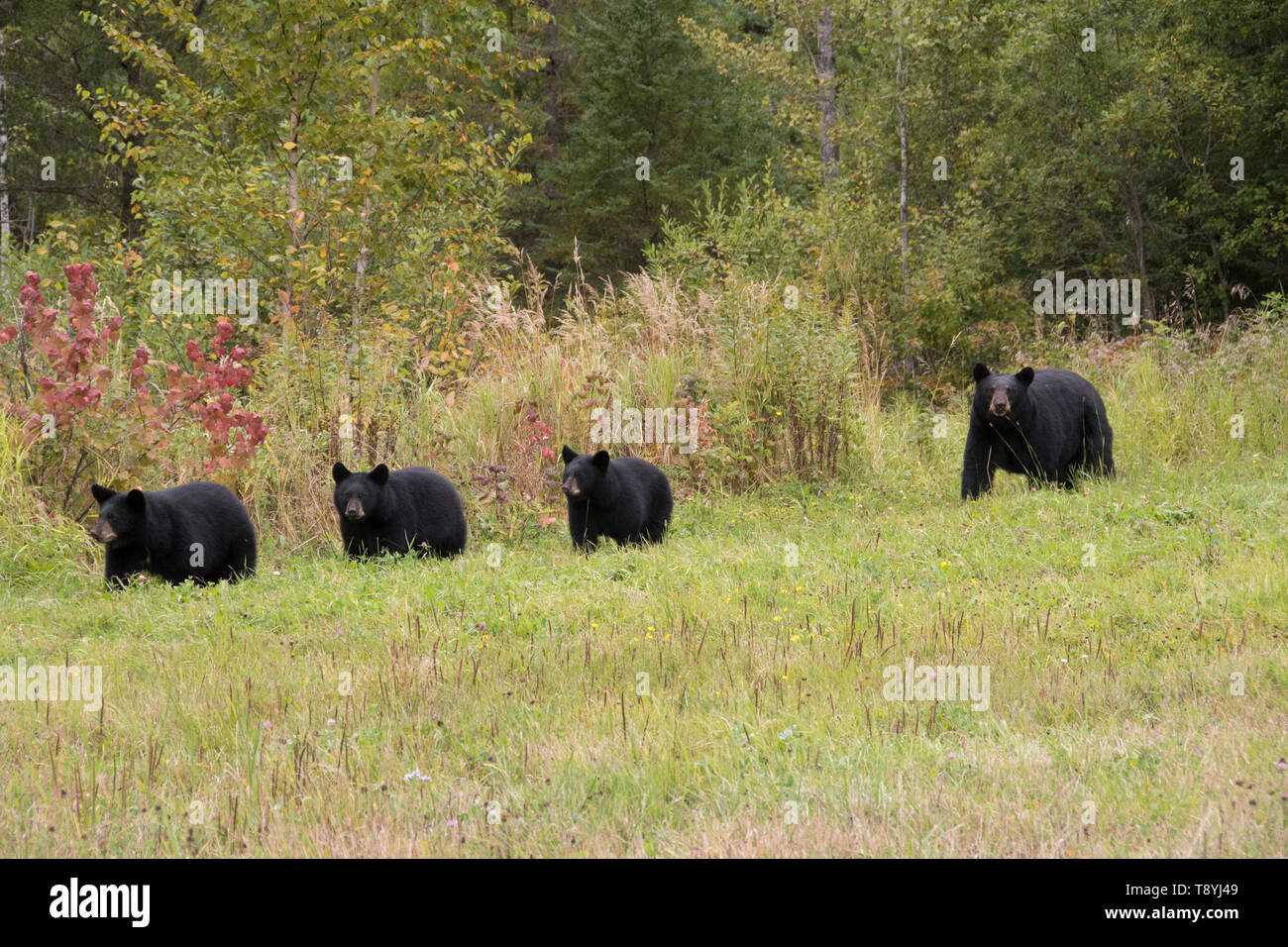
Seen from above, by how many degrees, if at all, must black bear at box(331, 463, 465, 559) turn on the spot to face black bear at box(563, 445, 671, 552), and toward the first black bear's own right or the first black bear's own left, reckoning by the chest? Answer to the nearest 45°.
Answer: approximately 135° to the first black bear's own left

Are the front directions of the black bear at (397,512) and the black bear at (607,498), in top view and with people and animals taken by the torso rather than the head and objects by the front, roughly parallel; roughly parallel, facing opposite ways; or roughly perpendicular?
roughly parallel

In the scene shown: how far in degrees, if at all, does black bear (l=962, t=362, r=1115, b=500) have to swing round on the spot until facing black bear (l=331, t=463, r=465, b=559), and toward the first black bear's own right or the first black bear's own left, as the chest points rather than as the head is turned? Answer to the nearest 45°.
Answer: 0° — it already faces it

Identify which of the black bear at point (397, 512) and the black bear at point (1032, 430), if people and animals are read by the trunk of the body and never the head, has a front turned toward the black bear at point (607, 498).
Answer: the black bear at point (1032, 430)

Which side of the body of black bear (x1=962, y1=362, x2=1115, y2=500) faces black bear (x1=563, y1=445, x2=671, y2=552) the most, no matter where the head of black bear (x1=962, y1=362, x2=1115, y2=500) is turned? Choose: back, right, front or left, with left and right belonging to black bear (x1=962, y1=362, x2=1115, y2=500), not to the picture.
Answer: front

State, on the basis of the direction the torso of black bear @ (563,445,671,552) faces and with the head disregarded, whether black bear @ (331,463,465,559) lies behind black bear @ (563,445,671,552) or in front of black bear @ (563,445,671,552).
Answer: in front

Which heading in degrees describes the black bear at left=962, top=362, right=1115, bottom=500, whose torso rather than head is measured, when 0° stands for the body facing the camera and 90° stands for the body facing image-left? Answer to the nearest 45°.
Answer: approximately 45°

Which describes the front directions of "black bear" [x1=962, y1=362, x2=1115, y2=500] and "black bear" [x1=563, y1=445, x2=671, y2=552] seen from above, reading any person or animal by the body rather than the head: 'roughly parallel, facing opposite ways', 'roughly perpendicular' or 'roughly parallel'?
roughly parallel

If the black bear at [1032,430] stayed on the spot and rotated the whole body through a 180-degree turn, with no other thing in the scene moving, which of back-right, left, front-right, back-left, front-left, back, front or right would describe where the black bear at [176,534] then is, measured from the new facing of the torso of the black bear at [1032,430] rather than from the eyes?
back

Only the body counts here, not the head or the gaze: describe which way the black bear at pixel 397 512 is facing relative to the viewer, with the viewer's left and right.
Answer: facing the viewer and to the left of the viewer
